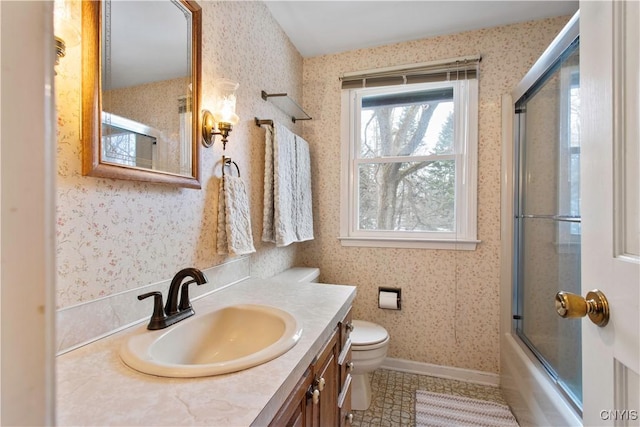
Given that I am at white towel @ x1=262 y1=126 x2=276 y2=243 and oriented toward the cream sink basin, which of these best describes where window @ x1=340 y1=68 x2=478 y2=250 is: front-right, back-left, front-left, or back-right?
back-left

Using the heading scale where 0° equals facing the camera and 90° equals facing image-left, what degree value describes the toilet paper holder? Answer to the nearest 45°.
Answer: approximately 0°

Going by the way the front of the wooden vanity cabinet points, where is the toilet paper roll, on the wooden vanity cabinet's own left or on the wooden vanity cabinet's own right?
on the wooden vanity cabinet's own left

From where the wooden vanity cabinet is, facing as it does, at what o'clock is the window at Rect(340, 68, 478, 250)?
The window is roughly at 10 o'clock from the wooden vanity cabinet.

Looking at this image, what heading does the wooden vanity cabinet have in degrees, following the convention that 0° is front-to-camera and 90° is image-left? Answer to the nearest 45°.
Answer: approximately 270°

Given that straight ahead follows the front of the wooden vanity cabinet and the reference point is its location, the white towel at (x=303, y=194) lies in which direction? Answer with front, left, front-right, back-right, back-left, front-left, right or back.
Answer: left

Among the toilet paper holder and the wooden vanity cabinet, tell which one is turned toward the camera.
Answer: the toilet paper holder

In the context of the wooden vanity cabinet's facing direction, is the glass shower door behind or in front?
in front

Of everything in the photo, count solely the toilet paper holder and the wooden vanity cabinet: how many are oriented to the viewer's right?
1

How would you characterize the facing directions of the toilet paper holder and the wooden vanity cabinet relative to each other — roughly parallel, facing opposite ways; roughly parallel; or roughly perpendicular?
roughly perpendicular
